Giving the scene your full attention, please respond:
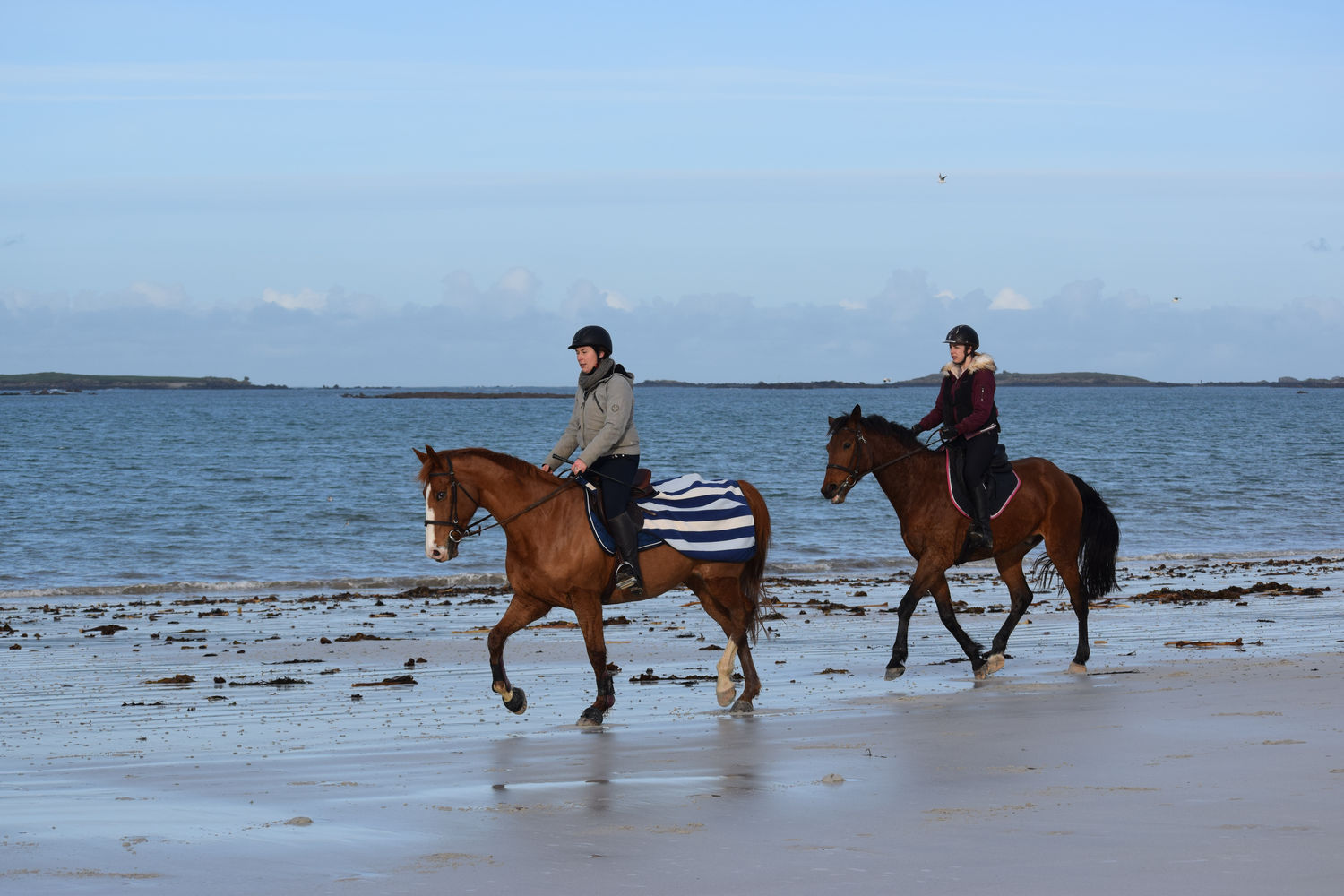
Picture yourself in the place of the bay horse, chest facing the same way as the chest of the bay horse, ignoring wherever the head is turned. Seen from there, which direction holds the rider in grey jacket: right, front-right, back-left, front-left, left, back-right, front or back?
front-left

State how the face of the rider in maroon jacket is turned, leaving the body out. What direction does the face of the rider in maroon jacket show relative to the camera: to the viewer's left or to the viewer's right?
to the viewer's left

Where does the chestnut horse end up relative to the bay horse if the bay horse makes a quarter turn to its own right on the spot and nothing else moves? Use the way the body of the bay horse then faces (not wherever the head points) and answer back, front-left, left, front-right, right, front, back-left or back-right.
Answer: back-left

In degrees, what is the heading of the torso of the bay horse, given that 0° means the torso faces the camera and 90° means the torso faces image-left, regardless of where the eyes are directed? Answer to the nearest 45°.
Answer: approximately 90°
